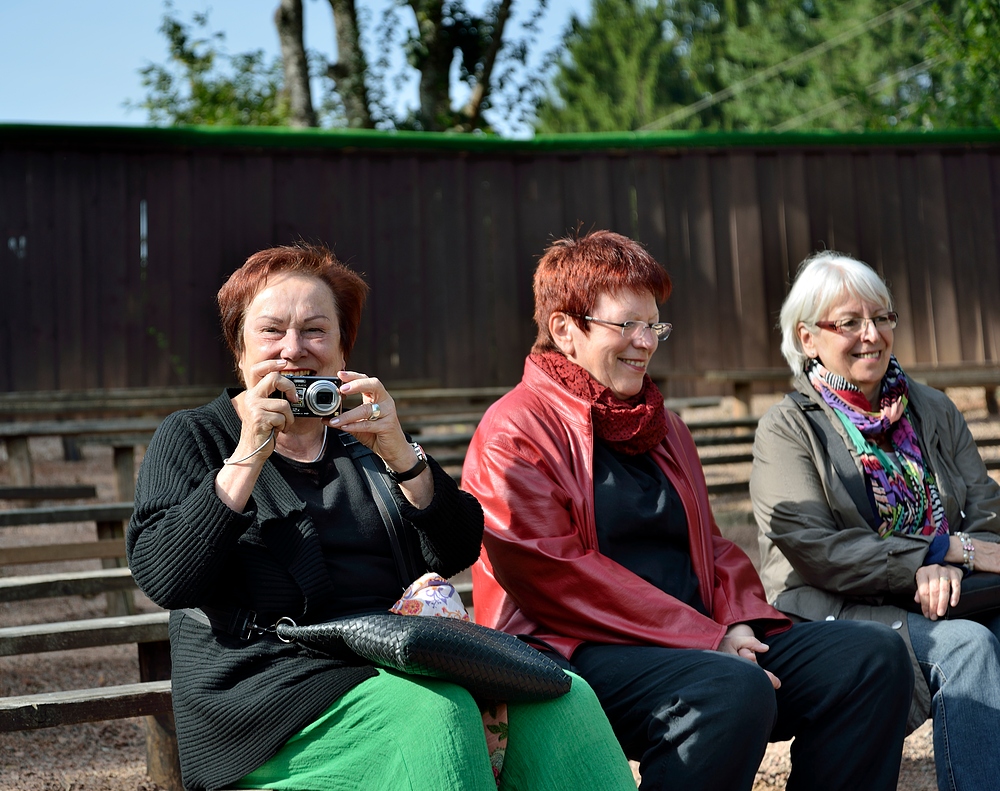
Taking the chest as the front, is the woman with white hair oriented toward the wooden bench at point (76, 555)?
no

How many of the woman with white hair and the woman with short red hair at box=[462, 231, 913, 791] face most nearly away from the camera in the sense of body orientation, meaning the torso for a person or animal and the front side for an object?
0

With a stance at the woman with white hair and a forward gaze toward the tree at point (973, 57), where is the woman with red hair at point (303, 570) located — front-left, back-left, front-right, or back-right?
back-left

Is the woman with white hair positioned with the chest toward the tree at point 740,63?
no

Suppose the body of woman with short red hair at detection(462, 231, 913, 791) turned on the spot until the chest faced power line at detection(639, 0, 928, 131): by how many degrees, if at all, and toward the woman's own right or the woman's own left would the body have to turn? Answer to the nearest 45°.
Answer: approximately 135° to the woman's own left

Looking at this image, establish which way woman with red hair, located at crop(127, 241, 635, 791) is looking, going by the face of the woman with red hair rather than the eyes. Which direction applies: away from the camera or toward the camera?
toward the camera

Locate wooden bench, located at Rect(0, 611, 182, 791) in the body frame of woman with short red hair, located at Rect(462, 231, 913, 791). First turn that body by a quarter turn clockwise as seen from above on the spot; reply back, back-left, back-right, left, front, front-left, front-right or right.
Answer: front-right

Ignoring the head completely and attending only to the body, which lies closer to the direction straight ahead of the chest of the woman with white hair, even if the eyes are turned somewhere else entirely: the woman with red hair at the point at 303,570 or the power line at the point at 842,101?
the woman with red hair

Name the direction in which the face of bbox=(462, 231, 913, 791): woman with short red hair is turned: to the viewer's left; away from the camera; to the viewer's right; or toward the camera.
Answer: to the viewer's right

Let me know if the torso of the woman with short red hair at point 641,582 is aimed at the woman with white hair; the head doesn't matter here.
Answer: no

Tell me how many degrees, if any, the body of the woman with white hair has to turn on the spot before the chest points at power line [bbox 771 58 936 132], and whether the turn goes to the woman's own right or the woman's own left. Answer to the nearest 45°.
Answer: approximately 135° to the woman's own left

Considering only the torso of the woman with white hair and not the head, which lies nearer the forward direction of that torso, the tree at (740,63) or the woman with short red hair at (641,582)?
the woman with short red hair

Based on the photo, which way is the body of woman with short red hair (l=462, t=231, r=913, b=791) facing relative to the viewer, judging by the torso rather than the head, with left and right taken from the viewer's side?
facing the viewer and to the right of the viewer

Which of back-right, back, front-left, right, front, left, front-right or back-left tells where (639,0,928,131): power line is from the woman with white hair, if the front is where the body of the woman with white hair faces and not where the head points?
back-left

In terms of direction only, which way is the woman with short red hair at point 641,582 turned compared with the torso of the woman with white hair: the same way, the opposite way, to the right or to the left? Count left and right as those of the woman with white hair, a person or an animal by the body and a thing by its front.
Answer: the same way
